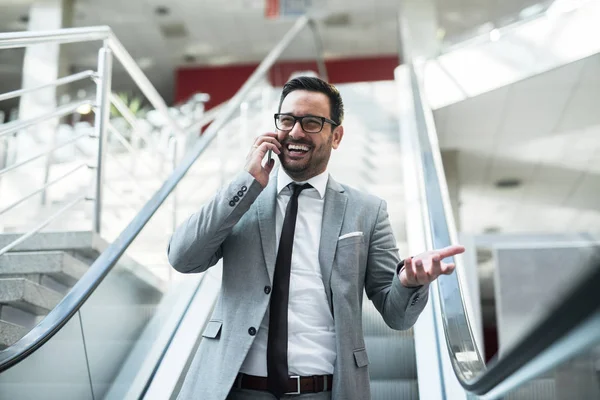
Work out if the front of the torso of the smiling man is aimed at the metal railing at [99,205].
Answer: no

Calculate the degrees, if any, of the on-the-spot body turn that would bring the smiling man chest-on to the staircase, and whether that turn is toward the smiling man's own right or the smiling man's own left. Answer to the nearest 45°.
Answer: approximately 135° to the smiling man's own right

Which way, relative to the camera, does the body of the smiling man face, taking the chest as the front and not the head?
toward the camera
